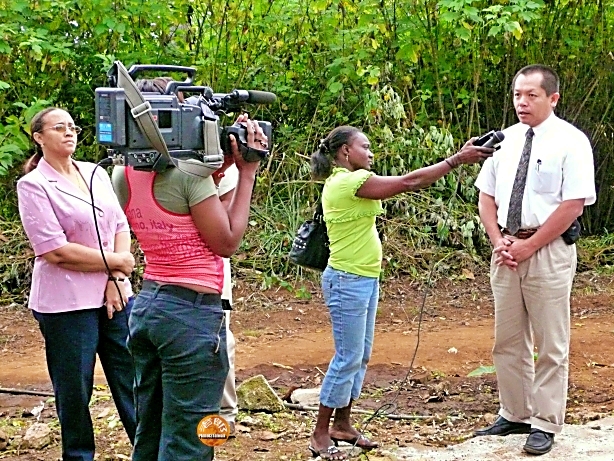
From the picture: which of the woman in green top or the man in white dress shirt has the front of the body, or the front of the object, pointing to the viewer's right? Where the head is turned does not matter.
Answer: the woman in green top

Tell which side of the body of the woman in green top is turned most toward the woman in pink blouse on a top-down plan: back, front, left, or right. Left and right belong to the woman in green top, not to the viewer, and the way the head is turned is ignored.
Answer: back

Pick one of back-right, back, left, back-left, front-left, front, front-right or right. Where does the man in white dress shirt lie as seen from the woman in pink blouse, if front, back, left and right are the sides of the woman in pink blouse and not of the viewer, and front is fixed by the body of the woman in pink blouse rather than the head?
front-left

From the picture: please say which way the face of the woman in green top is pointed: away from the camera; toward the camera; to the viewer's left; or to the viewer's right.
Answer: to the viewer's right

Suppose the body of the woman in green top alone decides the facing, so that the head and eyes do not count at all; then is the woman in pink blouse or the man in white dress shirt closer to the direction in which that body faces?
the man in white dress shirt

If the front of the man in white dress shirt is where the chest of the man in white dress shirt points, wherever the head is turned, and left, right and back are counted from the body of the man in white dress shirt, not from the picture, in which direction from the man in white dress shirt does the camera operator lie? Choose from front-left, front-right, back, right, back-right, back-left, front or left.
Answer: front

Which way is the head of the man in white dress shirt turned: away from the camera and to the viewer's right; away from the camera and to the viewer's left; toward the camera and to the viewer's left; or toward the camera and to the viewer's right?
toward the camera and to the viewer's left

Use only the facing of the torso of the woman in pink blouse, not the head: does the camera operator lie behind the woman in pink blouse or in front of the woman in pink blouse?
in front

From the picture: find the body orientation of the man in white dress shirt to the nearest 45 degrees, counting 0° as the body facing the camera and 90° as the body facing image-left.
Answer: approximately 45°

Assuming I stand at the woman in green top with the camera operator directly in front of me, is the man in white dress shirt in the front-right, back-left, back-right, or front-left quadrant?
back-left

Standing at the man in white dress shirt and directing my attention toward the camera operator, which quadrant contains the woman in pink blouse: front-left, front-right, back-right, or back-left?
front-right

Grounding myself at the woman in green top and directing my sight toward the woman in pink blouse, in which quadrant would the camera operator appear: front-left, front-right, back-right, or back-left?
front-left

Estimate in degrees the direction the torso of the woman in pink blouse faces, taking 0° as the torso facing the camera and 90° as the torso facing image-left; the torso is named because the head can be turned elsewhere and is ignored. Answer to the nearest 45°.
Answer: approximately 315°

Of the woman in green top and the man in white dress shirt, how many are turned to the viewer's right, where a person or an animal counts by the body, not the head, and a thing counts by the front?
1

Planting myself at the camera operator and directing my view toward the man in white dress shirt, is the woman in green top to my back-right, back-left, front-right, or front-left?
front-left

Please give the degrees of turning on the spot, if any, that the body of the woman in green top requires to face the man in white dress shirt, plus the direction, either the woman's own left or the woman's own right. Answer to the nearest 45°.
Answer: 0° — they already face them

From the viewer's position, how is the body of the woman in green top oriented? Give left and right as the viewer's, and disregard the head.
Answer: facing to the right of the viewer
